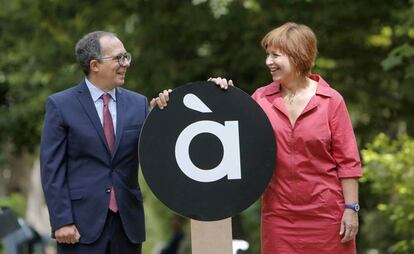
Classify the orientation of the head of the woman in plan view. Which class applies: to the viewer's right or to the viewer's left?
to the viewer's left

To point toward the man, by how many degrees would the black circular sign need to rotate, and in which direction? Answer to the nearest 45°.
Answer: approximately 90° to its right

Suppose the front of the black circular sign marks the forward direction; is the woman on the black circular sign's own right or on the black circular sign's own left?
on the black circular sign's own left

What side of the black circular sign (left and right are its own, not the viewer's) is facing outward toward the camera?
front
